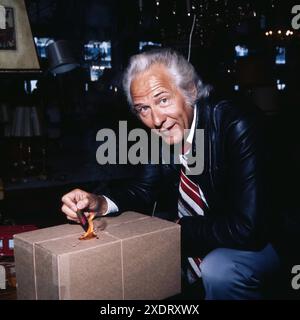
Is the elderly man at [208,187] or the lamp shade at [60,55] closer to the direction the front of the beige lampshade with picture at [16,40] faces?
the elderly man

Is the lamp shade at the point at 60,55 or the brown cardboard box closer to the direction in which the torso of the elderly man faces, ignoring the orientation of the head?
the brown cardboard box

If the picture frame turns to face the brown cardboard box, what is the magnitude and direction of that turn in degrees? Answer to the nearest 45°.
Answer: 0° — it already faces it

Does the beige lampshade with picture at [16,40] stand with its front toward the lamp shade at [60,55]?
no

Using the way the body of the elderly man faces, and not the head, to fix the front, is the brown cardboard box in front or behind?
in front

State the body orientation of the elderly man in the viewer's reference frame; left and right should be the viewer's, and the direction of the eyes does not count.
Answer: facing the viewer and to the left of the viewer

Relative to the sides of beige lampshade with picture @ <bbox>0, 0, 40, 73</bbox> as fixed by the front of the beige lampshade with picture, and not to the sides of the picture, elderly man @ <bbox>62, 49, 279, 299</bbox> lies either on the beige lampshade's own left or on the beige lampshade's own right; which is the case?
on the beige lampshade's own left

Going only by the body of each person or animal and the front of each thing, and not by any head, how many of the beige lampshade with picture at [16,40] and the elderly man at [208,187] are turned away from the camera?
0

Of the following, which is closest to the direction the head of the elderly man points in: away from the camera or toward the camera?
toward the camera

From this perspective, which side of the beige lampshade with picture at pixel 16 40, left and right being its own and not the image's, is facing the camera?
front

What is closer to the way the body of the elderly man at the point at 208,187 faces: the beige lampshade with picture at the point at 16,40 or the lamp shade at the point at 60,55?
the beige lampshade with picture

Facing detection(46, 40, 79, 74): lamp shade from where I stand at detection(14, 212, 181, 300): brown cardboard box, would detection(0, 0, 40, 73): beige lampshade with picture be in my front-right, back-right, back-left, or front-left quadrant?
front-left
